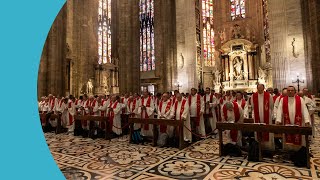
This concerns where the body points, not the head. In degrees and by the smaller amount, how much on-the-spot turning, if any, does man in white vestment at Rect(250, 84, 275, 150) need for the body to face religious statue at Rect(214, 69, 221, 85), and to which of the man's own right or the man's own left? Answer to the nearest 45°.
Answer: approximately 180°

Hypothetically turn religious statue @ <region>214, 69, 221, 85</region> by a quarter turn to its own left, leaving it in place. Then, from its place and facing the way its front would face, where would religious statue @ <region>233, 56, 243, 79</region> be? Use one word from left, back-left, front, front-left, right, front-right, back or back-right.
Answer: front

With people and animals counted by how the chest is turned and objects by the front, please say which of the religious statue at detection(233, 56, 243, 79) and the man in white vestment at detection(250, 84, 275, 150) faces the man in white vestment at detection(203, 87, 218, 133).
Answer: the religious statue

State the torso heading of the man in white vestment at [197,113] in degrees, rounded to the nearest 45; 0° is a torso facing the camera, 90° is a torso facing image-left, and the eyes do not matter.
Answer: approximately 45°

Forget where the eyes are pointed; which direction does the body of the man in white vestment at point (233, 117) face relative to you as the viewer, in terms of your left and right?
facing the viewer

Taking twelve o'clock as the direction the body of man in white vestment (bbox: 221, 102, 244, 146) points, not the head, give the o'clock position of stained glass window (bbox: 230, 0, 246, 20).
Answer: The stained glass window is roughly at 6 o'clock from the man in white vestment.

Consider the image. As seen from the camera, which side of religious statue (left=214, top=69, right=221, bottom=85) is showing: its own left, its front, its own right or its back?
front

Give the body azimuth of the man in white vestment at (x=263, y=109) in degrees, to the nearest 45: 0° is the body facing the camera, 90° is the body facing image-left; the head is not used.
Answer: approximately 0°

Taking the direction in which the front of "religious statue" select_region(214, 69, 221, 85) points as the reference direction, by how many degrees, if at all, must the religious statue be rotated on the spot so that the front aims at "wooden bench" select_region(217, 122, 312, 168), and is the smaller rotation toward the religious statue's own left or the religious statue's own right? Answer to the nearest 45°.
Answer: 0° — it already faces it

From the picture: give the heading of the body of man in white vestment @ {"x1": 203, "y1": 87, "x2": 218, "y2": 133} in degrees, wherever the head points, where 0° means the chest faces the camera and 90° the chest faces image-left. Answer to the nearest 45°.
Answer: approximately 45°

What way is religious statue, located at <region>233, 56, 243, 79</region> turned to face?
toward the camera

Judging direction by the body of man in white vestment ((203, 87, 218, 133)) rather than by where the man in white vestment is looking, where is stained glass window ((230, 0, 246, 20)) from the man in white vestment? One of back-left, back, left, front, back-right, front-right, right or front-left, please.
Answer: back-right

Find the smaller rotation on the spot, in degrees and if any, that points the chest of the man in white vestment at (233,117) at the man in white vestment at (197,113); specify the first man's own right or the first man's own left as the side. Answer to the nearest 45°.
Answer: approximately 135° to the first man's own right
